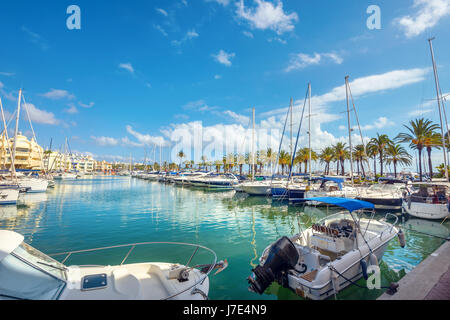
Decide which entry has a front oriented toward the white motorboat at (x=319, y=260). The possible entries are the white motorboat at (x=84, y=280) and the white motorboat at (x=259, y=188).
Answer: the white motorboat at (x=84, y=280)

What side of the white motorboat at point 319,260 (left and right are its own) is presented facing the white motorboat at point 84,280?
back

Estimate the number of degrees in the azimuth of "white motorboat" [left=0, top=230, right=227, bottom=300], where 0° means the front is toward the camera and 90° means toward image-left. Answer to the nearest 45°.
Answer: approximately 270°

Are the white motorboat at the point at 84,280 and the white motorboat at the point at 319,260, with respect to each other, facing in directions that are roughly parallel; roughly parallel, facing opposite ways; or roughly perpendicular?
roughly parallel

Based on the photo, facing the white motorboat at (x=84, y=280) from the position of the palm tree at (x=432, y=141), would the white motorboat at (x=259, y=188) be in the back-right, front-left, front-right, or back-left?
front-right

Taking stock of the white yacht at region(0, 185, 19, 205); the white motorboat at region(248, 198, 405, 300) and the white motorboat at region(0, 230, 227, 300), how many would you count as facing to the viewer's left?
0

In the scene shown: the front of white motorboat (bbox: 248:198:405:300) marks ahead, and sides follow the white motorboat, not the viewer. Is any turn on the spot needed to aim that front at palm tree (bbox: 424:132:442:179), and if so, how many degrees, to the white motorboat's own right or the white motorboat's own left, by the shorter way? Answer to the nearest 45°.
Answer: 0° — it already faces it

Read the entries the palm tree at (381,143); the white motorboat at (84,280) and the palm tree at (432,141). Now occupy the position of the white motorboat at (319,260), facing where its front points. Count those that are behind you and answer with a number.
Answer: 1

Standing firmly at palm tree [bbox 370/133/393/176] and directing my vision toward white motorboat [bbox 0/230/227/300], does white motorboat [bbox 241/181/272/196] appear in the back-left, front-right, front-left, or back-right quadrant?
front-right

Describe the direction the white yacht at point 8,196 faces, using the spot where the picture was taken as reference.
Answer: facing to the right of the viewer

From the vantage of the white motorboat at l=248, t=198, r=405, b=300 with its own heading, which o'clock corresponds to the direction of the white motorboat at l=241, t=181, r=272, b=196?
the white motorboat at l=241, t=181, r=272, b=196 is roughly at 10 o'clock from the white motorboat at l=248, t=198, r=405, b=300.
